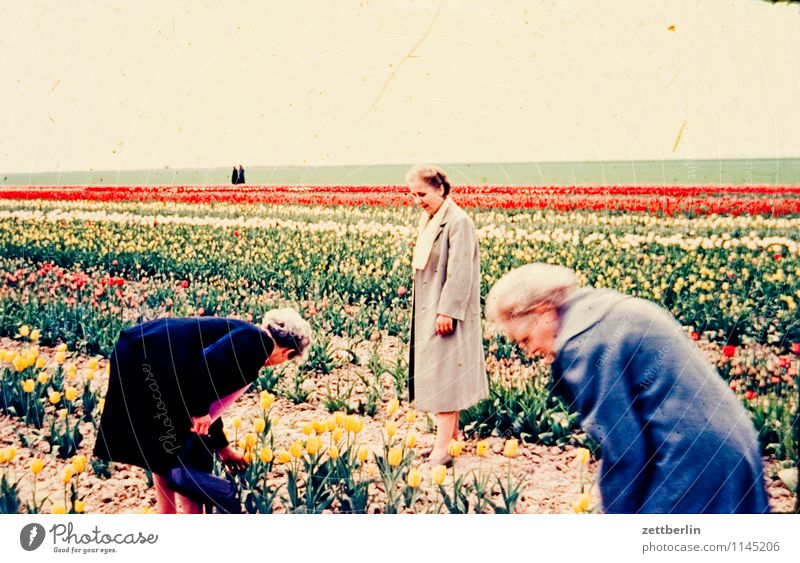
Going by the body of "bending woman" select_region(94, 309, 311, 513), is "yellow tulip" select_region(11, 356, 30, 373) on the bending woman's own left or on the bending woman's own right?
on the bending woman's own left

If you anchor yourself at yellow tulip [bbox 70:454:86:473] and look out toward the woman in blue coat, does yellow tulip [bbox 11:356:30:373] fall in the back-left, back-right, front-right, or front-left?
back-left

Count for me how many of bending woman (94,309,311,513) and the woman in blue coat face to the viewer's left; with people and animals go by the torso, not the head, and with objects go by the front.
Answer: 1

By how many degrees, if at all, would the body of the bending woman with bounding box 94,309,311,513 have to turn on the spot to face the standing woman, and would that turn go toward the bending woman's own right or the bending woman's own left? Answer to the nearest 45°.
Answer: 0° — they already face them

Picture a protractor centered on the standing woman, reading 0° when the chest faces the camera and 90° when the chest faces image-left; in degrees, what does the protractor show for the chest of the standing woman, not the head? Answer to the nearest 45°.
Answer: approximately 45°

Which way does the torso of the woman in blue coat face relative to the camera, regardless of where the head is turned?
to the viewer's left

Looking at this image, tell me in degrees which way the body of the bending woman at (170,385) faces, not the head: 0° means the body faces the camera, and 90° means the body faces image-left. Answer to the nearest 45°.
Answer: approximately 270°

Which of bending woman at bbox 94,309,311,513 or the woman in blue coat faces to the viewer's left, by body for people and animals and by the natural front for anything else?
the woman in blue coat

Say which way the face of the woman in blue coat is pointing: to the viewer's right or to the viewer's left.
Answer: to the viewer's left

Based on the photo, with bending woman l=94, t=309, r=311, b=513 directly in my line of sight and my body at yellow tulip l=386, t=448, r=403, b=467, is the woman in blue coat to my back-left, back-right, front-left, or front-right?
back-left
